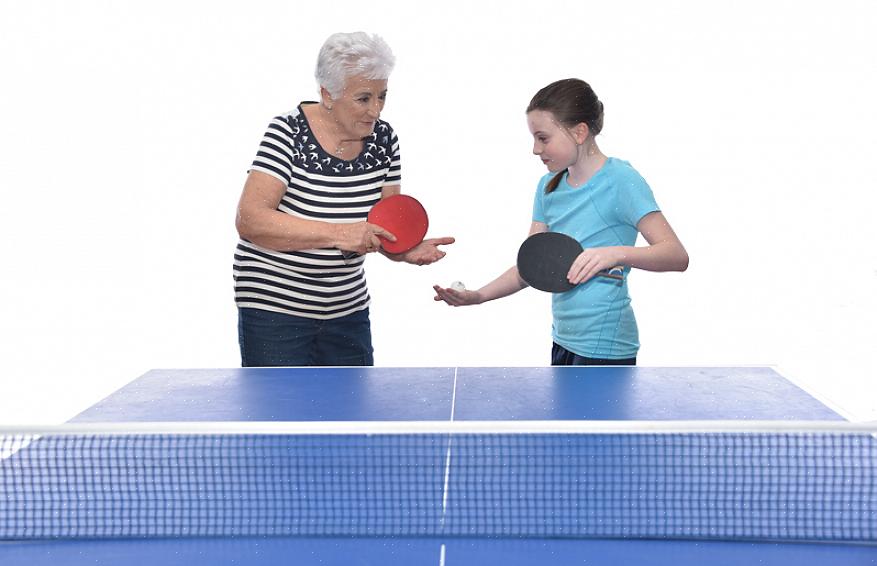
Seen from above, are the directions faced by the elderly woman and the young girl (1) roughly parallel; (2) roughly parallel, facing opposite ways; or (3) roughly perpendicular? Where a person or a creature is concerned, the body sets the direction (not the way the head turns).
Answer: roughly perpendicular

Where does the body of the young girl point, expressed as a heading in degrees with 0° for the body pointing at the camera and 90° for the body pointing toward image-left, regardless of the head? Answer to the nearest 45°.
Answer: approximately 45°

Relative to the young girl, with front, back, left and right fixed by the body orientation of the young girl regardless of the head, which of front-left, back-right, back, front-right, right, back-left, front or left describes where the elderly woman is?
front-right

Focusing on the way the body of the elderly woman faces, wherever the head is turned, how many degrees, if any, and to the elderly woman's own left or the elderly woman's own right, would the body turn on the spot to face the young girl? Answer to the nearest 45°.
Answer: approximately 45° to the elderly woman's own left

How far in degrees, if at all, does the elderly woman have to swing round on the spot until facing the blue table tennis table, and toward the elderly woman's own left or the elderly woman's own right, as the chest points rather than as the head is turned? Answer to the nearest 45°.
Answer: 0° — they already face it

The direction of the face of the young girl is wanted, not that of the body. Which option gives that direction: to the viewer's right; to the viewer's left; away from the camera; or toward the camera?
to the viewer's left
